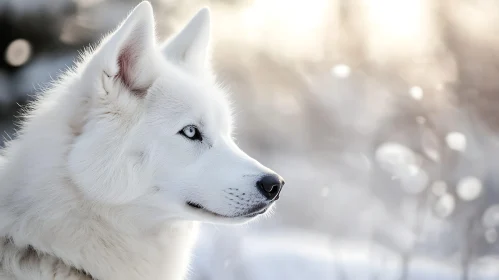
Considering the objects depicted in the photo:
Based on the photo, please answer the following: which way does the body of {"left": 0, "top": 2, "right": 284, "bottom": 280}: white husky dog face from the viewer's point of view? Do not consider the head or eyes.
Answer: to the viewer's right
